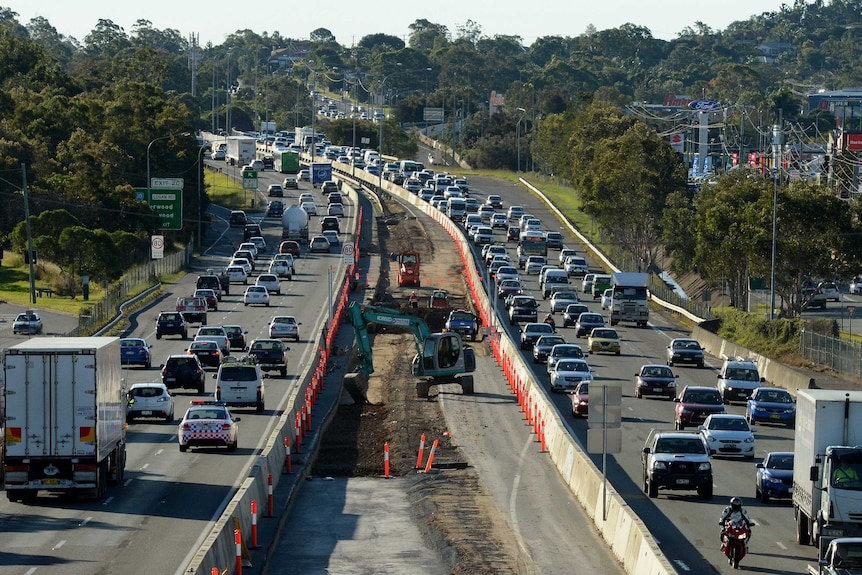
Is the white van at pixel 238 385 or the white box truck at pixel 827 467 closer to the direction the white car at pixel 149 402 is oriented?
the white van

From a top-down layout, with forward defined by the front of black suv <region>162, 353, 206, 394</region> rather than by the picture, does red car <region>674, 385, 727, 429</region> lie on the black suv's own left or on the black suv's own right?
on the black suv's own right

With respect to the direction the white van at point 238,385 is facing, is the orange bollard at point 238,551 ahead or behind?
behind

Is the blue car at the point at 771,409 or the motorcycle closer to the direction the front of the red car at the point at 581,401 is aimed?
the motorcycle

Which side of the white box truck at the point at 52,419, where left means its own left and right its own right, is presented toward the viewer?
back

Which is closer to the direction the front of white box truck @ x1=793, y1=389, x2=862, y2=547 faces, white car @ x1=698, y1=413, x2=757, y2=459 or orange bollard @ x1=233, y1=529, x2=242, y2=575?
the orange bollard

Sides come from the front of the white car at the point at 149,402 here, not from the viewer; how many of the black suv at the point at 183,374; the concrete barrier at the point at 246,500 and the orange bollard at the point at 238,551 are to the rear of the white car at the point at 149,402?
2

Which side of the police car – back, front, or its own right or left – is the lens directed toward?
back

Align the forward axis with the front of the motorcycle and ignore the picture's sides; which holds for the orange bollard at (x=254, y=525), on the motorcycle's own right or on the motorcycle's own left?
on the motorcycle's own right

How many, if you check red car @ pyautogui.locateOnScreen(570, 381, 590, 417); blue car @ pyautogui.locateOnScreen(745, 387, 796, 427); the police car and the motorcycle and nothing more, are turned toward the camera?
3

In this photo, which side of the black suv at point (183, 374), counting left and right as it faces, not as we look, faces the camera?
back

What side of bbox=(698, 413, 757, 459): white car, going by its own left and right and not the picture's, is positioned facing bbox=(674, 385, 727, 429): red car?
back

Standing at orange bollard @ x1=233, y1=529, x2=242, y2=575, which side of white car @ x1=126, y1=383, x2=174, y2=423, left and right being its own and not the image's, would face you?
back

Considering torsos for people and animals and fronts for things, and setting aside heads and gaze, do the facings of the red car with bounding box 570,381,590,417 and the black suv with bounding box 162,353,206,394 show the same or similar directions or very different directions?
very different directions

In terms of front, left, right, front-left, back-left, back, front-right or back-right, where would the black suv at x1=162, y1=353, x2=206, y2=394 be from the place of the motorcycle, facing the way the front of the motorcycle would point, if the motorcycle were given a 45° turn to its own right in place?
right

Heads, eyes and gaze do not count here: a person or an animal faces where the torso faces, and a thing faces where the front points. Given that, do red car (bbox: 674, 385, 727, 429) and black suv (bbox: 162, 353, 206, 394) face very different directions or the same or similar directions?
very different directions

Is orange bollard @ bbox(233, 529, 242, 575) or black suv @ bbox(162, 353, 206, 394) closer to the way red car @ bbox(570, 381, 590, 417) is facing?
the orange bollard

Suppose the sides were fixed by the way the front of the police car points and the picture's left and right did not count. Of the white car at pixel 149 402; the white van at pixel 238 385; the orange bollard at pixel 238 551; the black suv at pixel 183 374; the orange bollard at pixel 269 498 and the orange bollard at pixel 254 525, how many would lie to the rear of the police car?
3
